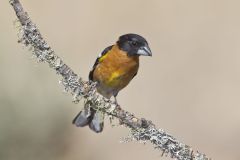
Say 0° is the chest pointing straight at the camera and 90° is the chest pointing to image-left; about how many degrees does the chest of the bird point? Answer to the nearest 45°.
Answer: approximately 315°
